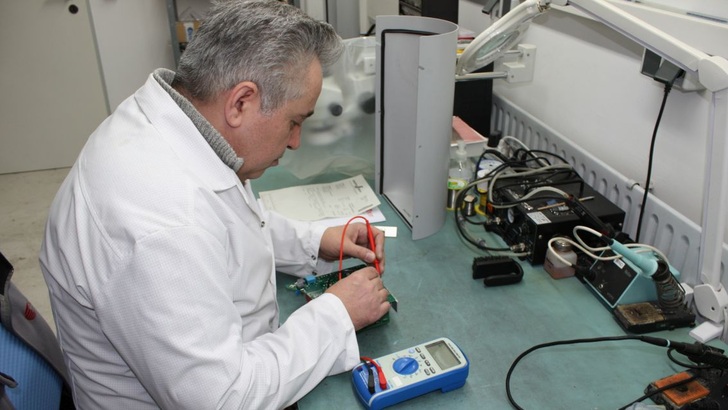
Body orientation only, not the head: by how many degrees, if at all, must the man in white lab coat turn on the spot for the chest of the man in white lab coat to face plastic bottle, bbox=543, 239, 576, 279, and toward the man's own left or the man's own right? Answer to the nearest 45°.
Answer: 0° — they already face it

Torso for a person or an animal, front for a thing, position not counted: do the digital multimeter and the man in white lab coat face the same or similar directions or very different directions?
very different directions

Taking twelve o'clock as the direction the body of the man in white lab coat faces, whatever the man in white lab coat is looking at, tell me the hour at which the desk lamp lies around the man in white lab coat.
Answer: The desk lamp is roughly at 12 o'clock from the man in white lab coat.

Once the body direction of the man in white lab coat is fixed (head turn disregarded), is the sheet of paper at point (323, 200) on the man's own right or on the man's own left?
on the man's own left

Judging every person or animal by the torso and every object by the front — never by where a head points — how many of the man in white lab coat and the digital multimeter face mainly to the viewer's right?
1

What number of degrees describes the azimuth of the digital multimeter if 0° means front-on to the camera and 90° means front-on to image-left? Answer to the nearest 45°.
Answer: approximately 45°

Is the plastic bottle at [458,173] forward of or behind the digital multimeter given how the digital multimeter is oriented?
behind

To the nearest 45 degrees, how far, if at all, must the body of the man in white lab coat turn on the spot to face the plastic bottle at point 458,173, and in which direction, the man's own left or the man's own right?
approximately 45° to the man's own left

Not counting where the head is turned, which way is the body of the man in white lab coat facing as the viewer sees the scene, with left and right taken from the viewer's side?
facing to the right of the viewer
